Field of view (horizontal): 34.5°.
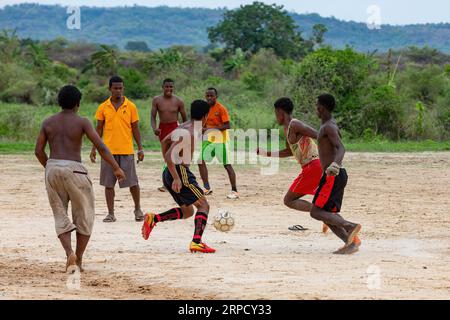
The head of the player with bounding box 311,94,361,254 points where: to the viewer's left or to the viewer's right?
to the viewer's left

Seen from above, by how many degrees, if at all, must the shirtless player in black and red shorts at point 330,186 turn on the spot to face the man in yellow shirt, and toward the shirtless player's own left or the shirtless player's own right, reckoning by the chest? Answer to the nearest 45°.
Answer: approximately 45° to the shirtless player's own right

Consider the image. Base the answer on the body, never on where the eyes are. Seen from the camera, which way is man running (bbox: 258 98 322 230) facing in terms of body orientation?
to the viewer's left

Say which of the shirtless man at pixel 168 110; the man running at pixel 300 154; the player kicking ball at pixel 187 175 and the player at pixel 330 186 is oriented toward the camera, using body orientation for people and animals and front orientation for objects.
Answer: the shirtless man

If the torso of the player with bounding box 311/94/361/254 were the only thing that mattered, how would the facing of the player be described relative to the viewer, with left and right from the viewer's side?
facing to the left of the viewer

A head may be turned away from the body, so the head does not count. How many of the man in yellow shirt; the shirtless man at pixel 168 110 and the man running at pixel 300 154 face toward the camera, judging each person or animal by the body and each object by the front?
2

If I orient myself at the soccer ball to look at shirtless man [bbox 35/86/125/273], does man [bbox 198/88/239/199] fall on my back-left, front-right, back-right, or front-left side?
back-right

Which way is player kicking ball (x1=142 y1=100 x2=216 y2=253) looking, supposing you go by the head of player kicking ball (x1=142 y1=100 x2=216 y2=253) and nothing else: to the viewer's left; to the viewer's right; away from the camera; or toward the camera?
away from the camera

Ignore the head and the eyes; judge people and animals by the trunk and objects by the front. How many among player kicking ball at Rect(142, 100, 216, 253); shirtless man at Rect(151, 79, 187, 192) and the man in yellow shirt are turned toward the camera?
2

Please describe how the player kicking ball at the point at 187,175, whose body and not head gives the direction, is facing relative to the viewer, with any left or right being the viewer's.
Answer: facing to the right of the viewer

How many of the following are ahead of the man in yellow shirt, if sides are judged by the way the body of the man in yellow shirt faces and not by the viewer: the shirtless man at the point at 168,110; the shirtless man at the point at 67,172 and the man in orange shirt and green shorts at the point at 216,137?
1
